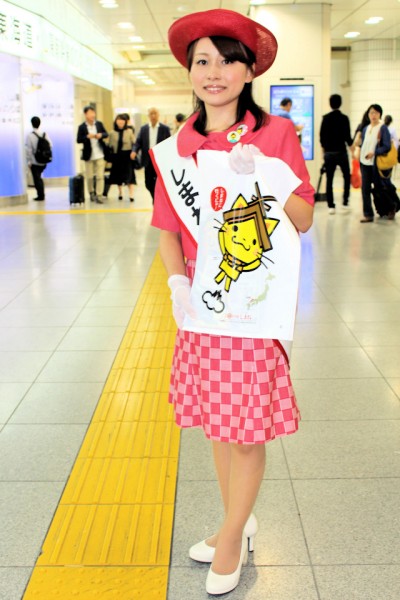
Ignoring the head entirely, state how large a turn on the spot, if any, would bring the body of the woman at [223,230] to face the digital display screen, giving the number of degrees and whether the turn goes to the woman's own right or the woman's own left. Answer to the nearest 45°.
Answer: approximately 135° to the woman's own right

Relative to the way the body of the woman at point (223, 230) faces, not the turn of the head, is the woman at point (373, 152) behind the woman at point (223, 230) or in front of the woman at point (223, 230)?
behind

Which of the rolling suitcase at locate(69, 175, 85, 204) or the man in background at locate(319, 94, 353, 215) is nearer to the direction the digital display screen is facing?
the man in background

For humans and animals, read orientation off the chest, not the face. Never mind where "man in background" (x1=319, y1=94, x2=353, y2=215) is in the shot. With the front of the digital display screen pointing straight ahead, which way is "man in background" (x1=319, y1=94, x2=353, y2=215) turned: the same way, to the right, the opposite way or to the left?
the opposite way

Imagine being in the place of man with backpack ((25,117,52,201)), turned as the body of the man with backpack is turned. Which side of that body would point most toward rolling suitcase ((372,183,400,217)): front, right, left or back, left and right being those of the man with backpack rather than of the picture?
back

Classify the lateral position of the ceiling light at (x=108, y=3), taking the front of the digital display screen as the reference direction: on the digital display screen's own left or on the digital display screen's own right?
on the digital display screen's own right

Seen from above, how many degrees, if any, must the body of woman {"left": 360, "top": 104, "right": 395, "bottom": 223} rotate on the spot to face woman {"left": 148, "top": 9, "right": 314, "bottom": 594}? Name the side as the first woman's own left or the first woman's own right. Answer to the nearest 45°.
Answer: approximately 45° to the first woman's own left

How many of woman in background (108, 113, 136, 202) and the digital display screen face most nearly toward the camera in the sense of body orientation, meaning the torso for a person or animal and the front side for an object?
2
